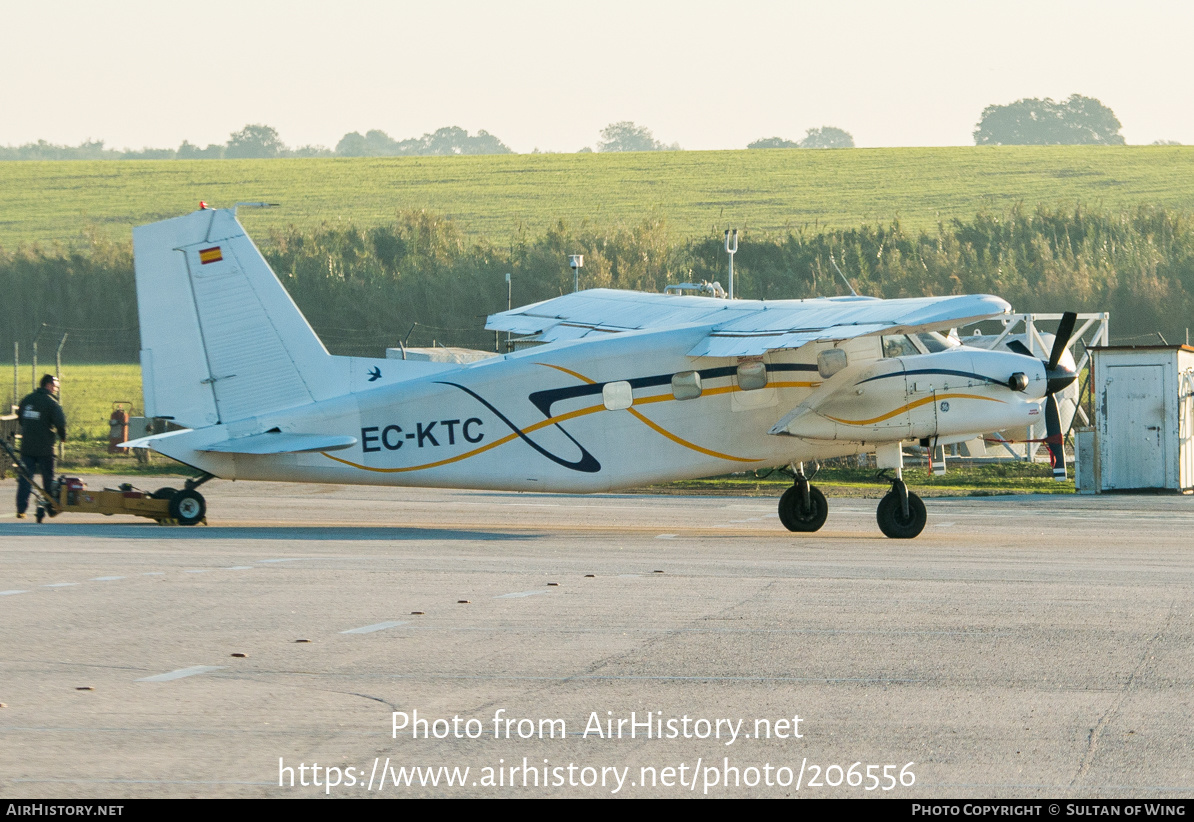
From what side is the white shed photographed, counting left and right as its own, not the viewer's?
front

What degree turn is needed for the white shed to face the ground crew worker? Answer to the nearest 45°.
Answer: approximately 45° to its right

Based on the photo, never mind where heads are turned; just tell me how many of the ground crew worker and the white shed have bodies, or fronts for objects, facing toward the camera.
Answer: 1

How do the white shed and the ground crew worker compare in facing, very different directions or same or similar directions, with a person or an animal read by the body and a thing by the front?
very different directions
